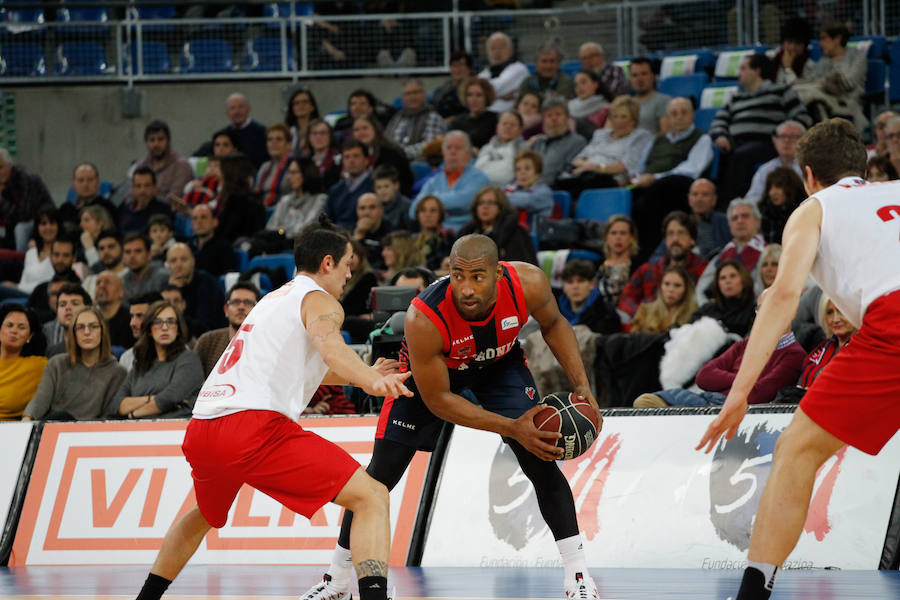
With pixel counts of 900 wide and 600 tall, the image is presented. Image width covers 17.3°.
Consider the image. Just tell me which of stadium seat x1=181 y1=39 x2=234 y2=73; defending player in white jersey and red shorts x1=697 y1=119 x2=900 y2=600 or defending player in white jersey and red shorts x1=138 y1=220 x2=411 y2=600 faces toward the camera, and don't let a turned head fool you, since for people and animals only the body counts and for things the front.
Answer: the stadium seat

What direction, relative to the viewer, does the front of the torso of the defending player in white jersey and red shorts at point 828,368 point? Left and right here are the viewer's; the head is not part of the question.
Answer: facing away from the viewer and to the left of the viewer

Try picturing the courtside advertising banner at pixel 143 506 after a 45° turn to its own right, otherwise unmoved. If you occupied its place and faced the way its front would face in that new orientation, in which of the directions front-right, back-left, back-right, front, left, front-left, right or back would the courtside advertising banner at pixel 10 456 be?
right

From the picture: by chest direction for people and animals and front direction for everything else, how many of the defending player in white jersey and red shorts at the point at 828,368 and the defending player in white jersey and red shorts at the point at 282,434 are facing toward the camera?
0

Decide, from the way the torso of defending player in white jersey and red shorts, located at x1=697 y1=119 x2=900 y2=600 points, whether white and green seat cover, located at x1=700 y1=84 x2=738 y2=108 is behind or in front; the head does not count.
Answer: in front

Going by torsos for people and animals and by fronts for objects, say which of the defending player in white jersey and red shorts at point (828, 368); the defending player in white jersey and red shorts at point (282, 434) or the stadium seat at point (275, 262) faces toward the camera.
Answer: the stadium seat

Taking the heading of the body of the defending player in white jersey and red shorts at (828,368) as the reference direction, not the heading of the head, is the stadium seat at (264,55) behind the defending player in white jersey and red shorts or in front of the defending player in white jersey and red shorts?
in front

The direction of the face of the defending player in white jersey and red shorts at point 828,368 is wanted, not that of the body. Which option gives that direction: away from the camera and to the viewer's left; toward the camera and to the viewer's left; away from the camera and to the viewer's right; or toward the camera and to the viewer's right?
away from the camera and to the viewer's left
